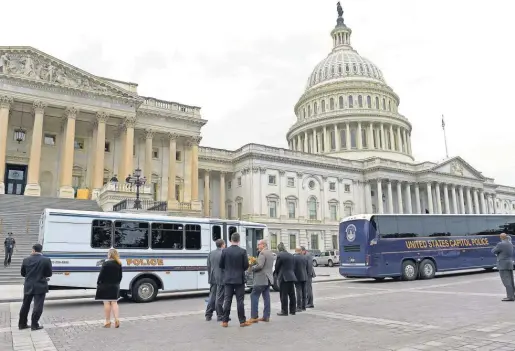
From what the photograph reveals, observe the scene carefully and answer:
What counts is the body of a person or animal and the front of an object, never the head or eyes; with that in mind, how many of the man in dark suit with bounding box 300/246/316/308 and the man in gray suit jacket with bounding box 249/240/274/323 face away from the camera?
0

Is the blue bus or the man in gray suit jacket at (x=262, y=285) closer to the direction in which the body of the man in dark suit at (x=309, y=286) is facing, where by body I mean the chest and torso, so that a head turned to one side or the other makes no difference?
the man in gray suit jacket

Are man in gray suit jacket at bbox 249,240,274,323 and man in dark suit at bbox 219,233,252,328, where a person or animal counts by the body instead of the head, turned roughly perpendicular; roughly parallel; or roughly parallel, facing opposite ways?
roughly perpendicular

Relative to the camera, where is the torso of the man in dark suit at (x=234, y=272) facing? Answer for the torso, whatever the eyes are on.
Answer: away from the camera

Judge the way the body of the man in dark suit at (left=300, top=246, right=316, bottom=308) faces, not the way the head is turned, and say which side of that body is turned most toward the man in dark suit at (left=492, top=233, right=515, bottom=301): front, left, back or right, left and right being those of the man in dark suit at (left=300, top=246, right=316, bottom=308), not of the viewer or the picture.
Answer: back

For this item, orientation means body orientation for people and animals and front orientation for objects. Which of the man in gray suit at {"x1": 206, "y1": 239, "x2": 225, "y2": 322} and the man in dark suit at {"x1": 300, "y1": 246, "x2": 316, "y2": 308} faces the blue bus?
the man in gray suit

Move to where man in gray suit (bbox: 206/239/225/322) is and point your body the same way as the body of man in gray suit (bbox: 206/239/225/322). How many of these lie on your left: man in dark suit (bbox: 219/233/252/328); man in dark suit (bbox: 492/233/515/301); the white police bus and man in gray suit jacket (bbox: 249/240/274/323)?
1

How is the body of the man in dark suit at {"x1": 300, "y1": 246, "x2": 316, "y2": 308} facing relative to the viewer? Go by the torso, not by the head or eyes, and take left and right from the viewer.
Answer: facing to the left of the viewer

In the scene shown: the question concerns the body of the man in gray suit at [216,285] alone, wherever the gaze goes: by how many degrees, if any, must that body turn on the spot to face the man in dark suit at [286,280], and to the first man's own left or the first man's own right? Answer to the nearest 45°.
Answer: approximately 45° to the first man's own right

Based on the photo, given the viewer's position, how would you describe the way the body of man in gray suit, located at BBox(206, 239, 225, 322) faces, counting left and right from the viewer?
facing away from the viewer and to the right of the viewer

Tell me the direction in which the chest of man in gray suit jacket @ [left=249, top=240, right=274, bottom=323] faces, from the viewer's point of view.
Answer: to the viewer's left

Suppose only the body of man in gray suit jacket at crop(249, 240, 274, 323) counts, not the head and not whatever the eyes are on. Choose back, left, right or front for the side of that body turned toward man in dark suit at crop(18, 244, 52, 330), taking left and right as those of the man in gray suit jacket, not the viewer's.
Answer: front
